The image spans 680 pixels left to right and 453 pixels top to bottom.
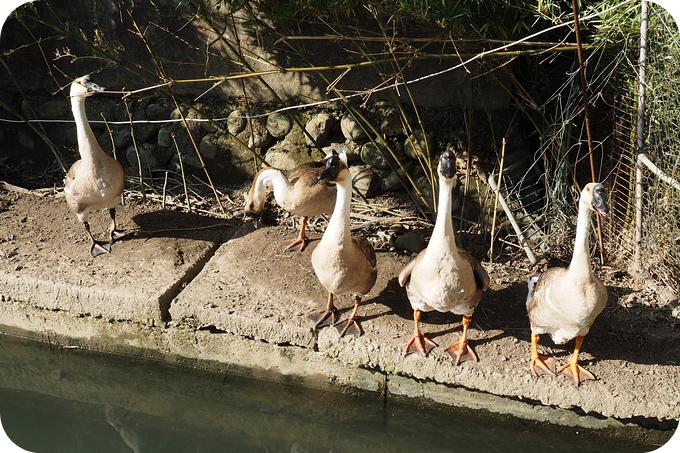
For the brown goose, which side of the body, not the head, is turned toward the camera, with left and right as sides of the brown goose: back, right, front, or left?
left

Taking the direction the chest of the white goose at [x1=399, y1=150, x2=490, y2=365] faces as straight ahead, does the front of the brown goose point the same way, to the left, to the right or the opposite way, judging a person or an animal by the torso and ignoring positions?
to the right

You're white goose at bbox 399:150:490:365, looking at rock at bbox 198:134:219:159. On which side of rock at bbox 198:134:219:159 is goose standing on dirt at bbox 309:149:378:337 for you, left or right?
left

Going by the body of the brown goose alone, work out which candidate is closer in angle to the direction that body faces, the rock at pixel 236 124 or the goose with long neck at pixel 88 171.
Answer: the goose with long neck

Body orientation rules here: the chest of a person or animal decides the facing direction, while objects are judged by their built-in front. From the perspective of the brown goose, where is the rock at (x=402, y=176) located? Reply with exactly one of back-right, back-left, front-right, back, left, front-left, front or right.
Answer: back-right

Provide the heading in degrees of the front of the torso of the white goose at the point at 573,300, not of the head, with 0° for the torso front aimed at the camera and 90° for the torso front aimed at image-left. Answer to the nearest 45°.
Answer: approximately 315°

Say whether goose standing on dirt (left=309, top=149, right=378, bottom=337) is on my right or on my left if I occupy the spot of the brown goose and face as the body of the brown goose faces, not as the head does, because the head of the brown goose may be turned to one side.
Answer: on my left

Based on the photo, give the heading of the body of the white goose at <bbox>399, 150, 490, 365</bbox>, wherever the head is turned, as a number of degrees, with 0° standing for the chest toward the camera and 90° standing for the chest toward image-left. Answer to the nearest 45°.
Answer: approximately 0°

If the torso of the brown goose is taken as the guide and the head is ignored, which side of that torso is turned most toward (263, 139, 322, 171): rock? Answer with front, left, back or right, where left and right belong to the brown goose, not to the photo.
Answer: right

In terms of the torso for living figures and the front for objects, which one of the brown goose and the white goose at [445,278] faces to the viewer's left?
the brown goose

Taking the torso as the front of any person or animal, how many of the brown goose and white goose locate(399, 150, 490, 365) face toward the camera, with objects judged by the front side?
1
